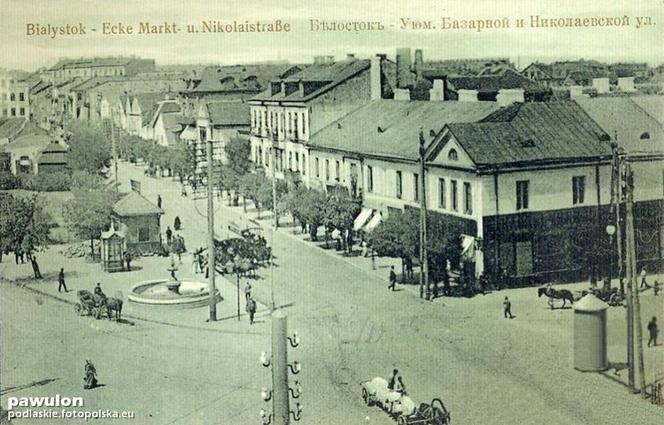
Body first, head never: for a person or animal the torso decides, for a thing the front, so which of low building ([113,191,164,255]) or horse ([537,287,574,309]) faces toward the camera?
the low building

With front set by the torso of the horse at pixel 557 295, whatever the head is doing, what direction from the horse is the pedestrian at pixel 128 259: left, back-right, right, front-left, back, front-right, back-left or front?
front

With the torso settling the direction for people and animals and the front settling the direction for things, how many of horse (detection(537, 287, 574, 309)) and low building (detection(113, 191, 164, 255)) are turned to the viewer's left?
1

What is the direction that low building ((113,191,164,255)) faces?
toward the camera

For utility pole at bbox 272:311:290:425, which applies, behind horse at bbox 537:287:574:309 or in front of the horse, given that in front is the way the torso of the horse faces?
in front

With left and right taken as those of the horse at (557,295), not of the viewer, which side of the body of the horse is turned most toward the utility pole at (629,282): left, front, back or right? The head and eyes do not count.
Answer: back

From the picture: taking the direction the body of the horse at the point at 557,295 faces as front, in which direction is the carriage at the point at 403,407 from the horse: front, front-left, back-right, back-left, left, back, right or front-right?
front-left

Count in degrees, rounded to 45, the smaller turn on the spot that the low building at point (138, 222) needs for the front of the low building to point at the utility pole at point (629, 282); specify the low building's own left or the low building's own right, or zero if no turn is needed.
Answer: approximately 45° to the low building's own left

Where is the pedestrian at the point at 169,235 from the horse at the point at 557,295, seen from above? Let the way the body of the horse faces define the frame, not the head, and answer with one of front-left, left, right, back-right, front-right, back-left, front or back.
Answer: front

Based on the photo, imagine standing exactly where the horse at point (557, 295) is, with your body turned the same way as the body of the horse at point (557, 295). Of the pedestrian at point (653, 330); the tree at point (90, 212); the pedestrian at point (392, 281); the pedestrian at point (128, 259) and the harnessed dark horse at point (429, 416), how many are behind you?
1

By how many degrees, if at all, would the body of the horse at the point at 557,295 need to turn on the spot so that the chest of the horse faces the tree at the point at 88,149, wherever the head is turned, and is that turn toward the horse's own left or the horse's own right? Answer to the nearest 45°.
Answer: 0° — it already faces it

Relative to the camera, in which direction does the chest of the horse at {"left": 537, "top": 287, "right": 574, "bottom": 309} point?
to the viewer's left

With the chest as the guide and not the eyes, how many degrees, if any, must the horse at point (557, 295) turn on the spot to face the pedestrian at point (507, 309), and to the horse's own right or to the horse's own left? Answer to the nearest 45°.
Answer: approximately 45° to the horse's own left
